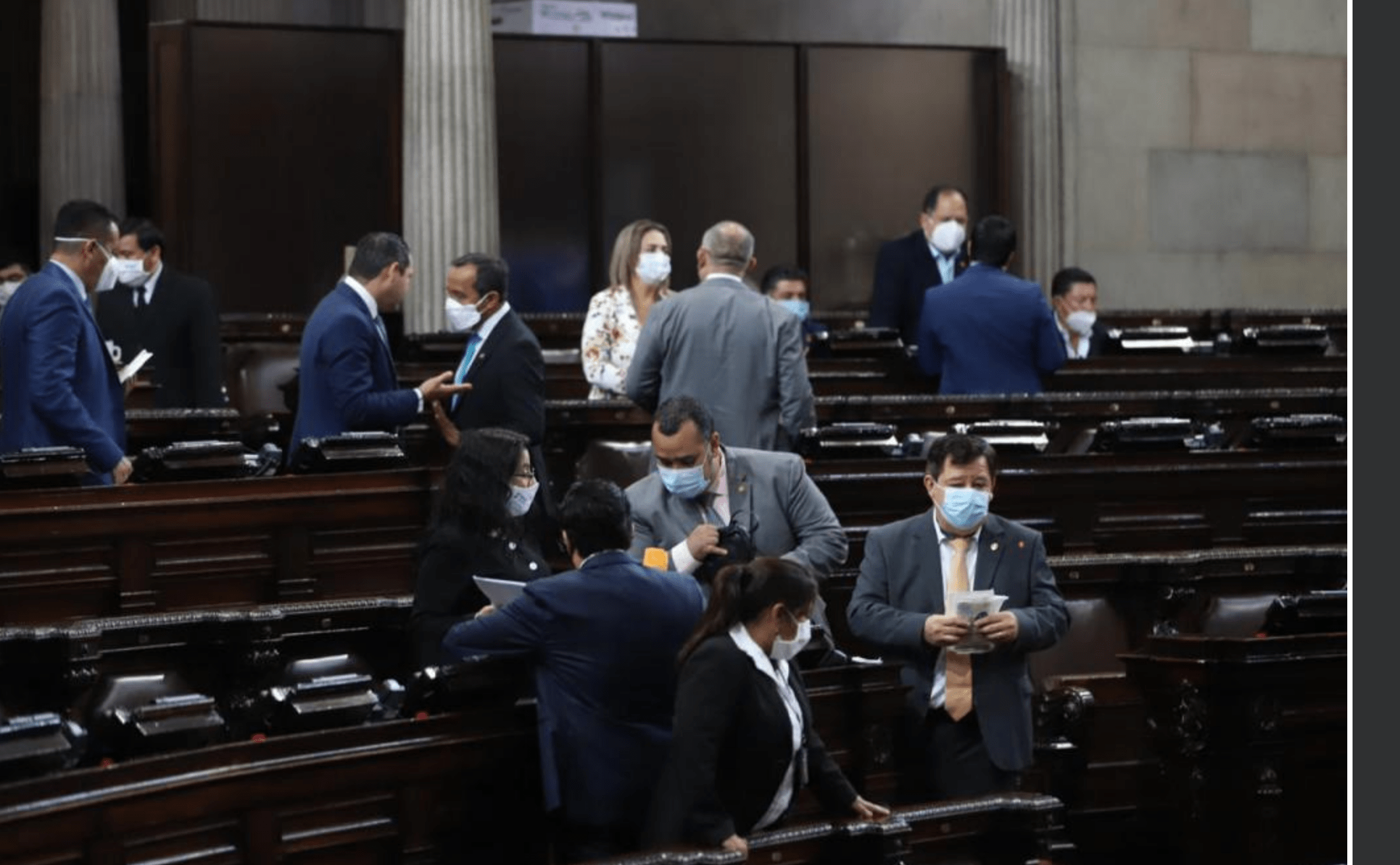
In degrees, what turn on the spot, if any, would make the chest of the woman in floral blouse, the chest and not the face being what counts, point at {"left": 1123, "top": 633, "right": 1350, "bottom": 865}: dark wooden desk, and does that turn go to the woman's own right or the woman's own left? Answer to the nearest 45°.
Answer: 0° — they already face it

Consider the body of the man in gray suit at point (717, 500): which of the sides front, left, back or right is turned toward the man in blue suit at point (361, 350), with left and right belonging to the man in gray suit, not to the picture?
right

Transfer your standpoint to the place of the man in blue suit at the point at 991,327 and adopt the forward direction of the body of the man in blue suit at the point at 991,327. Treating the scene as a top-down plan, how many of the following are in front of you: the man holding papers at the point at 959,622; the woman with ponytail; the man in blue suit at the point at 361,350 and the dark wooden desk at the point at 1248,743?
0

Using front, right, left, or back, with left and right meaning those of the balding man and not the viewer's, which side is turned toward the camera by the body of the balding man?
back

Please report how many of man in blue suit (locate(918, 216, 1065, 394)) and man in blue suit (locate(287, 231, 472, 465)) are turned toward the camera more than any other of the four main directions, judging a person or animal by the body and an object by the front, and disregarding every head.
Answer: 0

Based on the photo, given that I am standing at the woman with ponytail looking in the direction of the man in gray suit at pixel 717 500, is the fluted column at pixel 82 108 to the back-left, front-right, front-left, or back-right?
front-left

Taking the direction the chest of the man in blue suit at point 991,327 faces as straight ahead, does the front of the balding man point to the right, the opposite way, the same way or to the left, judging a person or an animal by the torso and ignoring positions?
the same way

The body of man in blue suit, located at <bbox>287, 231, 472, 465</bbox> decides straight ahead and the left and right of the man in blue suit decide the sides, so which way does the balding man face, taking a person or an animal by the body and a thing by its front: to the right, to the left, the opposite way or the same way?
to the left

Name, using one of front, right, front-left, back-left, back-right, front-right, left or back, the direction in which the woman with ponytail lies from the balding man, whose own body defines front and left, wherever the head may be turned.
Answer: back

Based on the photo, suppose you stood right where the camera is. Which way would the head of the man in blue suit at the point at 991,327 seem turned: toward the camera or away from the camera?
away from the camera

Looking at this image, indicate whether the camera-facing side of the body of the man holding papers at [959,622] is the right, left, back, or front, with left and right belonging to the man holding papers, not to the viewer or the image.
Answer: front

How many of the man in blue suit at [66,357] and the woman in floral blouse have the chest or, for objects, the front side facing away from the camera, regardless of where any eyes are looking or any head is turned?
0

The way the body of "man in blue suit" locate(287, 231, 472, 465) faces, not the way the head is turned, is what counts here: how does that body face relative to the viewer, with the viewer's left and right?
facing to the right of the viewer

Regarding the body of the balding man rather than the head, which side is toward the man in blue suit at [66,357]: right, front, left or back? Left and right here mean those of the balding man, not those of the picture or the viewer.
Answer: left

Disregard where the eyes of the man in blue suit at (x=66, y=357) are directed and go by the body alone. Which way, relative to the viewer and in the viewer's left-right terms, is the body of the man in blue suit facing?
facing to the right of the viewer

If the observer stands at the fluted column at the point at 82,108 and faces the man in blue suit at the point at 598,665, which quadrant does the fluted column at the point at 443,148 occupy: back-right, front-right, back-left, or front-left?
front-left
